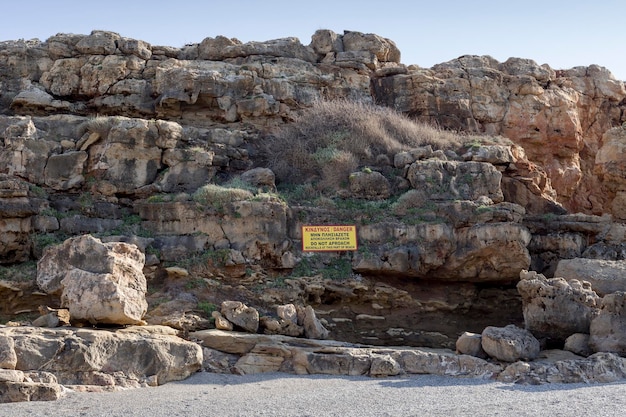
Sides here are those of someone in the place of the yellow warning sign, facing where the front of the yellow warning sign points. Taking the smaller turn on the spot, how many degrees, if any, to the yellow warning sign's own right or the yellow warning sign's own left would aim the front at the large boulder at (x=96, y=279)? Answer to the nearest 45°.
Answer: approximately 45° to the yellow warning sign's own right

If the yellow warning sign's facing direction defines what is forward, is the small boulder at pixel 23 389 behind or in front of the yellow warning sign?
in front

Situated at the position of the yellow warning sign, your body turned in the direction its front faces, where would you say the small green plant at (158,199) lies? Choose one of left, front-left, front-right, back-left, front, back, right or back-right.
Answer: right

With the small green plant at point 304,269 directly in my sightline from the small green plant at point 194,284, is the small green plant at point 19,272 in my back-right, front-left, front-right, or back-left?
back-left

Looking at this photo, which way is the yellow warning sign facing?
toward the camera

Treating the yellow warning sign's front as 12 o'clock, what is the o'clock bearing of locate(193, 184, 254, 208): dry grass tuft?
The dry grass tuft is roughly at 3 o'clock from the yellow warning sign.

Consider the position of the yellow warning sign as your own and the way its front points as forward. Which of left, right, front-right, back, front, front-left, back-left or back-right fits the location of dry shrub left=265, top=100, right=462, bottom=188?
back

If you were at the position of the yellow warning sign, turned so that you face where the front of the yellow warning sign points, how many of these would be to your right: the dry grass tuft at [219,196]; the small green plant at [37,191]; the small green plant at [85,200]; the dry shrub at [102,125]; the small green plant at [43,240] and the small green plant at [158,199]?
6

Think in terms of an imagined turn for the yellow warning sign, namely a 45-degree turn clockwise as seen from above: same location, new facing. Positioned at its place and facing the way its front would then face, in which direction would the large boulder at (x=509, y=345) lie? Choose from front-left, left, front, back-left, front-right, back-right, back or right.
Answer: left

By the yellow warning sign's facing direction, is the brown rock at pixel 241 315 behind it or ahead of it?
ahead

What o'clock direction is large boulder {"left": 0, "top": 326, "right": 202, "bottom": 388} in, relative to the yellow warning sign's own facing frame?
The large boulder is roughly at 1 o'clock from the yellow warning sign.

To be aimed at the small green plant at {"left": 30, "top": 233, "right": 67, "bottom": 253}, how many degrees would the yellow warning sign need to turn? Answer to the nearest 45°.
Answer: approximately 90° to its right

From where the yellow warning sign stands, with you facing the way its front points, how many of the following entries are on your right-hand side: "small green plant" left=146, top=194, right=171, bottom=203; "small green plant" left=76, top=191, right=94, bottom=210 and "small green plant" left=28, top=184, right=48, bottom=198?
3

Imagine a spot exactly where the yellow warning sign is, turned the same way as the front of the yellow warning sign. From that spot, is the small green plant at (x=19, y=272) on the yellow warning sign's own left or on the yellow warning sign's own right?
on the yellow warning sign's own right

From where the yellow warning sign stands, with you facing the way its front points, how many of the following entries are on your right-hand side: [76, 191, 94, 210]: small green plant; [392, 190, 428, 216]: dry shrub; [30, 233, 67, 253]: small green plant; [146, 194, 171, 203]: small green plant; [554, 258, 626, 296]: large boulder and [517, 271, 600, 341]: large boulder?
3

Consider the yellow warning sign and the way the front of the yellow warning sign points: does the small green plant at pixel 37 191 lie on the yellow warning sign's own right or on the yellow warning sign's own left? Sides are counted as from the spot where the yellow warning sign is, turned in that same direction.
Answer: on the yellow warning sign's own right
